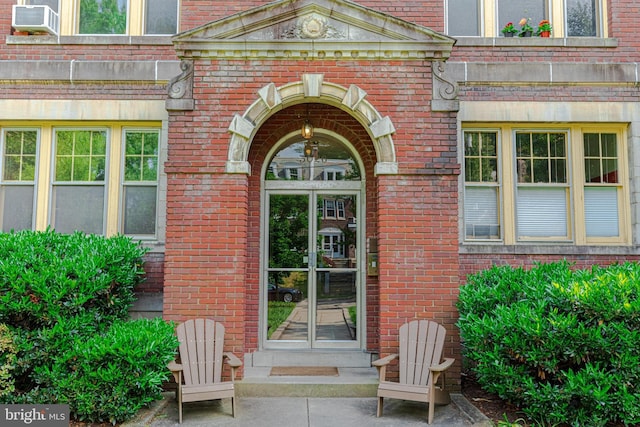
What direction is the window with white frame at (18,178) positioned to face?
toward the camera

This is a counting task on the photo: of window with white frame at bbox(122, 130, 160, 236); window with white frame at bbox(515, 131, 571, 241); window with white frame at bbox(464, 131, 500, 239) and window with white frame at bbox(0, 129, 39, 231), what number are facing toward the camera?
4

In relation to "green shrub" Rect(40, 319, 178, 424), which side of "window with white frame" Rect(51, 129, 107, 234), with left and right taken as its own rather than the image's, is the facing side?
front

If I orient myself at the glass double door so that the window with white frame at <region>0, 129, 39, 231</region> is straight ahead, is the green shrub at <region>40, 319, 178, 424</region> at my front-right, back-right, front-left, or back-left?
front-left

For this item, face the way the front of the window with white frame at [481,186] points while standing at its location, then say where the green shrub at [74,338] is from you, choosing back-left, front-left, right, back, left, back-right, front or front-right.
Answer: front-right

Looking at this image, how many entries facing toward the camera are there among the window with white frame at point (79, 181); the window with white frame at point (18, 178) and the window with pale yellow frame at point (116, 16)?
3

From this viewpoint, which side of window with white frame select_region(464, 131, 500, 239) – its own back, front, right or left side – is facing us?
front

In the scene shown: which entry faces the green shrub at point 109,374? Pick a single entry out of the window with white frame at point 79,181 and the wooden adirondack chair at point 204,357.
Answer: the window with white frame

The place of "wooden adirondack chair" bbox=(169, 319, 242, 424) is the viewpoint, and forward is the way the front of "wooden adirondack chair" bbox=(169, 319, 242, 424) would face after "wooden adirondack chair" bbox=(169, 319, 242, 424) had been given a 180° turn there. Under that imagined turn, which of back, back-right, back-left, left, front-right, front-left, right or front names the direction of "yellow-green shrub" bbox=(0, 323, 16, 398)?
front-left

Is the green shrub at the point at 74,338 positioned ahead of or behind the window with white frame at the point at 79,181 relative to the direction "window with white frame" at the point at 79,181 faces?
ahead

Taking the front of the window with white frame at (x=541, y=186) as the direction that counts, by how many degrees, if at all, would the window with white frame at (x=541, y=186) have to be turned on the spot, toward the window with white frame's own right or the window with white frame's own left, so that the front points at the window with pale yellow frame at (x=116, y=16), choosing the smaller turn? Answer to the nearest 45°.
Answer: approximately 45° to the window with white frame's own right

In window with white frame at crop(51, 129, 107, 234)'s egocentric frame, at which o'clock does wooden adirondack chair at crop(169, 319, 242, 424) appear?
The wooden adirondack chair is roughly at 11 o'clock from the window with white frame.

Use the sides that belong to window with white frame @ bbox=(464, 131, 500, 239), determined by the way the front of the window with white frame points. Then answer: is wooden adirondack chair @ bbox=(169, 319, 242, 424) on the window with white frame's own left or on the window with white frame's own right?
on the window with white frame's own right

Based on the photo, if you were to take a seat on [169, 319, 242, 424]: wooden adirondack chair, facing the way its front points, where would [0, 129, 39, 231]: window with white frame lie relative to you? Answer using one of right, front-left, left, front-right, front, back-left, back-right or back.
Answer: back
